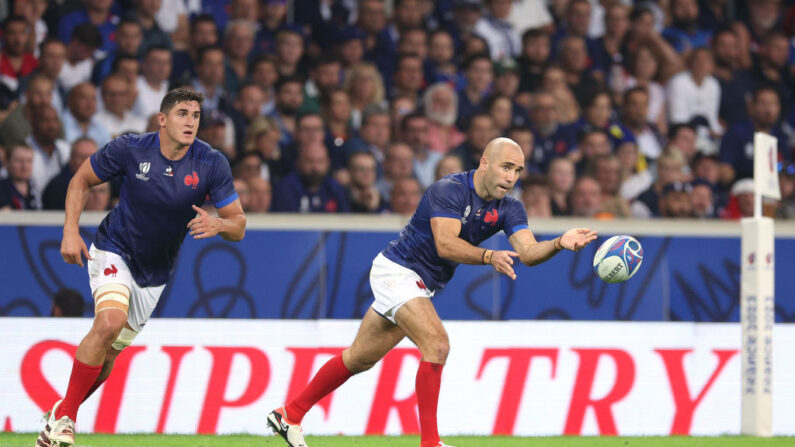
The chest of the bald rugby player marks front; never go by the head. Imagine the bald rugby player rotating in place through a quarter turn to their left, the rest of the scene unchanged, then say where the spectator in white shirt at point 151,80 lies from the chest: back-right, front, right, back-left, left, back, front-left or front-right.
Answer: left

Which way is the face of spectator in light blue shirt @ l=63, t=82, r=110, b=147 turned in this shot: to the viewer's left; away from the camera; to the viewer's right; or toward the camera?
toward the camera

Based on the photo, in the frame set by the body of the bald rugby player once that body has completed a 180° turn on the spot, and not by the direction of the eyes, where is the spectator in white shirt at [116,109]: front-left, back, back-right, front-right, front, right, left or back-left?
front

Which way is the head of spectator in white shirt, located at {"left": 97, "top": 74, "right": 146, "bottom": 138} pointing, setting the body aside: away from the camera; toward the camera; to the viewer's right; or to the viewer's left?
toward the camera

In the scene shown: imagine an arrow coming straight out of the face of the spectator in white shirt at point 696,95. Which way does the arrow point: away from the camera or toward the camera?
toward the camera

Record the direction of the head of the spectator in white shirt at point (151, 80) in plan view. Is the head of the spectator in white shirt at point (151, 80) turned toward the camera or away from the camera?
toward the camera

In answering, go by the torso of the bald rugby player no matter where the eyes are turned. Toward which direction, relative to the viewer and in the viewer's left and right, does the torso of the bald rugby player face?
facing the viewer and to the right of the viewer

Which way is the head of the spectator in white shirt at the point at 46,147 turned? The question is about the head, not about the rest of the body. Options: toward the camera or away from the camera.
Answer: toward the camera

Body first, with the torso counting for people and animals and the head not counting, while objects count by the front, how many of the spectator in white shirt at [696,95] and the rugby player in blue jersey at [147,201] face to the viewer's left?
0

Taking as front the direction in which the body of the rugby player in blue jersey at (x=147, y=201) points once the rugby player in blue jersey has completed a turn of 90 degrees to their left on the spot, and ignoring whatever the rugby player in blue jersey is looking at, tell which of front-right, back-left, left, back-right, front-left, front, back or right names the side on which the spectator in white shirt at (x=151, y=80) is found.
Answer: front-left

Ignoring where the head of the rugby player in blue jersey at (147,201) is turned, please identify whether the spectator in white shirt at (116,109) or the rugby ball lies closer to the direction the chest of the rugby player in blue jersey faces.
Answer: the rugby ball

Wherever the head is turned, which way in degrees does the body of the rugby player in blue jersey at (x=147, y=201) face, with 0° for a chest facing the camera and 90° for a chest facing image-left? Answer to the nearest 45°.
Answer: approximately 315°

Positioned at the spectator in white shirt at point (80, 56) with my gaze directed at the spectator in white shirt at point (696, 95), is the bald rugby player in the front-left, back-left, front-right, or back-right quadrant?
front-right

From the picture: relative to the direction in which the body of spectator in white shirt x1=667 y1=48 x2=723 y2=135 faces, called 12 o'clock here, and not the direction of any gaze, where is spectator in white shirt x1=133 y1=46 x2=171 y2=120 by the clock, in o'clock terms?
spectator in white shirt x1=133 y1=46 x2=171 y2=120 is roughly at 2 o'clock from spectator in white shirt x1=667 y1=48 x2=723 y2=135.

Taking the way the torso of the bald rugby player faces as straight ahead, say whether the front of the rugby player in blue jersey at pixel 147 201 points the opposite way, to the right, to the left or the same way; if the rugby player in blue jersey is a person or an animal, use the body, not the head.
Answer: the same way

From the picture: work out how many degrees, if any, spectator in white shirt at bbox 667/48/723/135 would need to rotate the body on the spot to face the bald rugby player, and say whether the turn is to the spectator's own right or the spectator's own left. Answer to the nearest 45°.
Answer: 0° — they already face them

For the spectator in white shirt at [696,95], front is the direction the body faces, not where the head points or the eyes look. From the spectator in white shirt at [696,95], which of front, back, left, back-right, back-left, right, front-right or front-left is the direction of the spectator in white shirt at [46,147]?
front-right

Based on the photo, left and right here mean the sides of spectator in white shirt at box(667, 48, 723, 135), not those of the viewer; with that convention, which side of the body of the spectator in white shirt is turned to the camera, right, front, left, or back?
front
